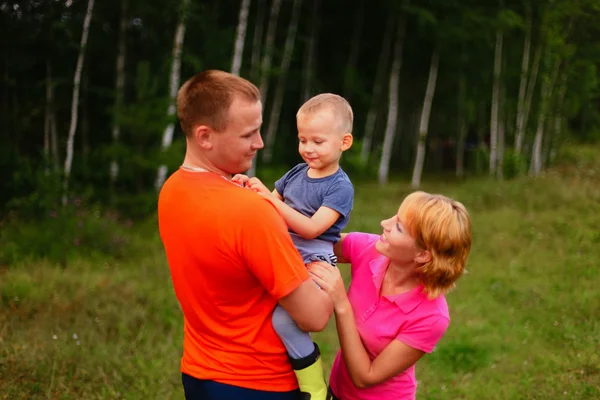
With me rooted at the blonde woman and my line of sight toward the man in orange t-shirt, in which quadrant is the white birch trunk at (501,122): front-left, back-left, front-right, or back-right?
back-right

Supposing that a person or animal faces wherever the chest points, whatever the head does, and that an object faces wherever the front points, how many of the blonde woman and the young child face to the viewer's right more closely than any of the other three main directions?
0

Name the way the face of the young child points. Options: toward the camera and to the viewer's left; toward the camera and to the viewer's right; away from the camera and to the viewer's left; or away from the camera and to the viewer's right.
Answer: toward the camera and to the viewer's left

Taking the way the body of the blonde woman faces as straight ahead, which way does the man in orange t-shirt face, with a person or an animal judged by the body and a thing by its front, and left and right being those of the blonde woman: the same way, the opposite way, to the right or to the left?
the opposite way

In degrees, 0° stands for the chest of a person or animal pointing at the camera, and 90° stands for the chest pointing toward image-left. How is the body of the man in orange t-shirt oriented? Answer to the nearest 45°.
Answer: approximately 225°

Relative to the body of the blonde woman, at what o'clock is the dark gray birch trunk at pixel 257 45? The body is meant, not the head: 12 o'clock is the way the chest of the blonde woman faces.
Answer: The dark gray birch trunk is roughly at 4 o'clock from the blonde woman.

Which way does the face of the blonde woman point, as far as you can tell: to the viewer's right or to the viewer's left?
to the viewer's left

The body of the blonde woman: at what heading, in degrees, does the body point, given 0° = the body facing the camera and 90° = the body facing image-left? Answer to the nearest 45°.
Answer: approximately 45°

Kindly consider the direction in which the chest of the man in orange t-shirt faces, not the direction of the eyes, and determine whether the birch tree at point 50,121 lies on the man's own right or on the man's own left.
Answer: on the man's own left

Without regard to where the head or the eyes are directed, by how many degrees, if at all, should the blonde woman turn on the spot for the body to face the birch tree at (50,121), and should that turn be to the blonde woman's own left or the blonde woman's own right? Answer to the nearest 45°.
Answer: approximately 90° to the blonde woman's own right
